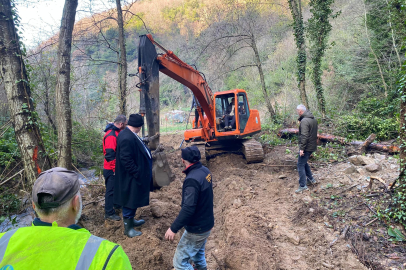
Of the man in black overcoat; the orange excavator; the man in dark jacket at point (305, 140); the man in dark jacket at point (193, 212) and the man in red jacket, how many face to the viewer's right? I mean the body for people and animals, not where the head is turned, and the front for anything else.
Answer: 2

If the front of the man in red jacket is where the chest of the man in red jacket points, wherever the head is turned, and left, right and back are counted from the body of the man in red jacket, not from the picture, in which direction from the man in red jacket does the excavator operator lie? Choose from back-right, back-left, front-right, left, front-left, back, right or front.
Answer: front-left

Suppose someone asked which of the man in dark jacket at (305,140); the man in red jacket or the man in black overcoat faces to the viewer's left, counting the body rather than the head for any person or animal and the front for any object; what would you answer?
the man in dark jacket

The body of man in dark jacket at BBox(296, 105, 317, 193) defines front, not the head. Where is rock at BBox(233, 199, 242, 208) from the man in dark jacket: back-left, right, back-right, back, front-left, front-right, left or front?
front-left

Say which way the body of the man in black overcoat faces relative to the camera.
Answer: to the viewer's right

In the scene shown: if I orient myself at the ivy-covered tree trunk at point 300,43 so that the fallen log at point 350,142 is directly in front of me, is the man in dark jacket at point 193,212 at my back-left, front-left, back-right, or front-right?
front-right

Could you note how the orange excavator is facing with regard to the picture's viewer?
facing the viewer and to the left of the viewer

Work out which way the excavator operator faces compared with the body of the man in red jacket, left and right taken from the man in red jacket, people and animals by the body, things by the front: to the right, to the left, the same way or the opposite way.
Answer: the opposite way

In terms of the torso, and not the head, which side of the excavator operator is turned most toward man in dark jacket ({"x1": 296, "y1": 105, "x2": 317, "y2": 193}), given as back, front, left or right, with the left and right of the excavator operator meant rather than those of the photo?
left

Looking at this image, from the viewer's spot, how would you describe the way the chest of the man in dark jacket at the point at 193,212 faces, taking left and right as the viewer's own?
facing away from the viewer and to the left of the viewer

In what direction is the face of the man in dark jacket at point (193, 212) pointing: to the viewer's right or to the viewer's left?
to the viewer's left

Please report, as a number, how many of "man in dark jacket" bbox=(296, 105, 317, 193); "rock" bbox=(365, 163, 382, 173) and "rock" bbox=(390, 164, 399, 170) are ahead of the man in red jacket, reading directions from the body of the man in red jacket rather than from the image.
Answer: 3

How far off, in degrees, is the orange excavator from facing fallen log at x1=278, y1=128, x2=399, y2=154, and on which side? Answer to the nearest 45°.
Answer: approximately 135° to its left
